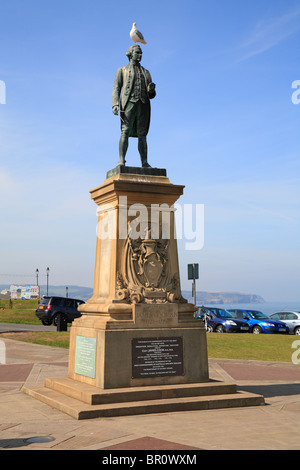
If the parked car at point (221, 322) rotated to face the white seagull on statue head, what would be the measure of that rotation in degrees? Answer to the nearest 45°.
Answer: approximately 45° to its right

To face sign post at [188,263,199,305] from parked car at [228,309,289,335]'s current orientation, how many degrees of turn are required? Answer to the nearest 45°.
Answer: approximately 90° to its right

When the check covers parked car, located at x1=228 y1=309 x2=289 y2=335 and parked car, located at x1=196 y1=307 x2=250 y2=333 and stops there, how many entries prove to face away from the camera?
0

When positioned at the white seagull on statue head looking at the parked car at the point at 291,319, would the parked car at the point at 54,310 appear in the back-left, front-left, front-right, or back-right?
front-left

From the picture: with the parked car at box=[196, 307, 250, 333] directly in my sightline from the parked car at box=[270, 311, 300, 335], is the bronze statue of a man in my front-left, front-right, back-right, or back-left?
front-left

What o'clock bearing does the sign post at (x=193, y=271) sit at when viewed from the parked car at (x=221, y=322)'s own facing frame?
The sign post is roughly at 2 o'clock from the parked car.

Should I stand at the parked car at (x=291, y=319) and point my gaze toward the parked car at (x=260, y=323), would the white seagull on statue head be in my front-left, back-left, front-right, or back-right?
front-left

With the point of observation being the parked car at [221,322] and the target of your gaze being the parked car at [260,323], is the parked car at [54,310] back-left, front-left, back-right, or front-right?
back-left
